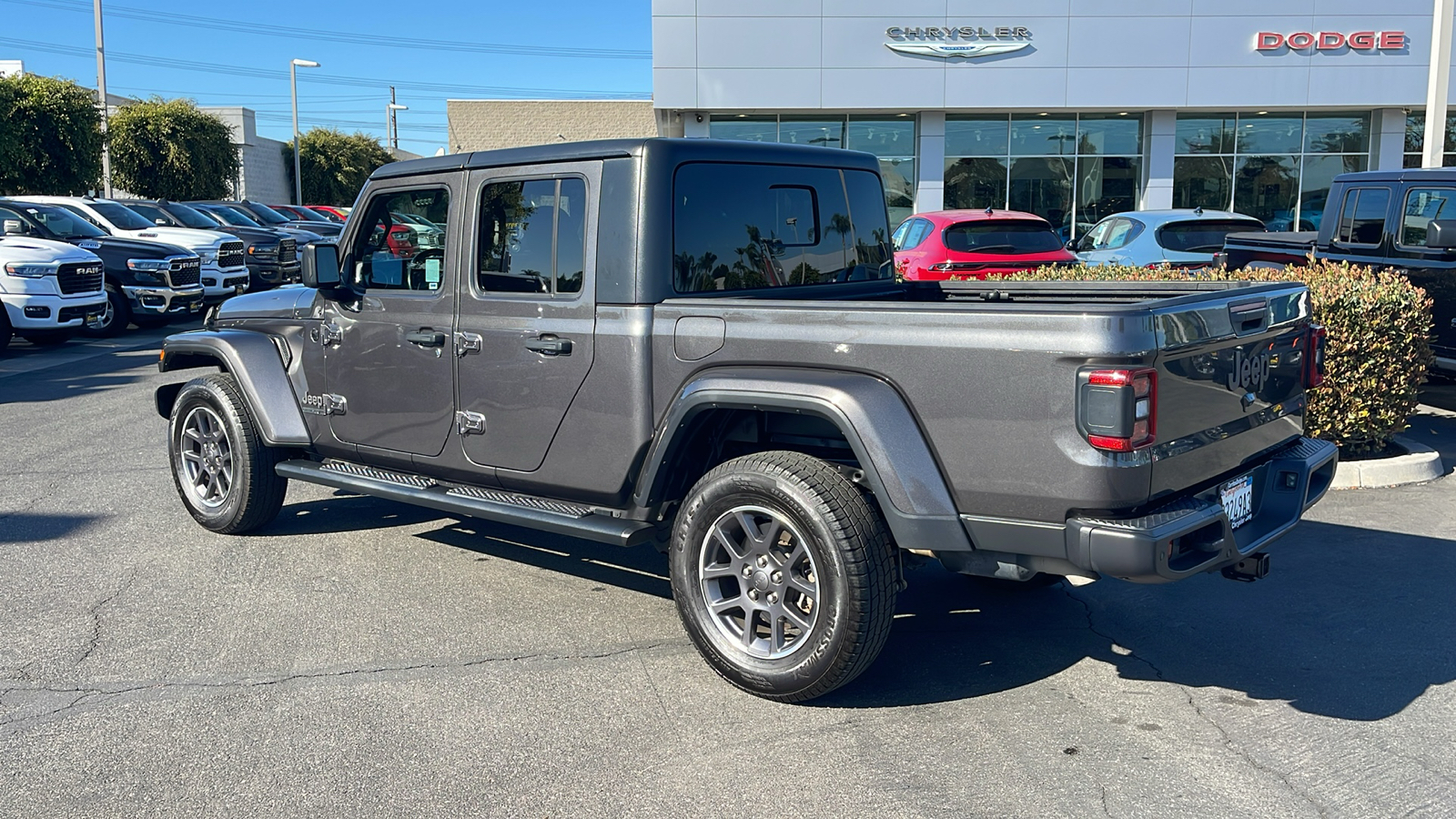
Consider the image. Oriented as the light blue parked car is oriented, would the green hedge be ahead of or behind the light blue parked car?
behind

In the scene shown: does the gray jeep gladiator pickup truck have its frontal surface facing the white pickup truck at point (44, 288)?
yes

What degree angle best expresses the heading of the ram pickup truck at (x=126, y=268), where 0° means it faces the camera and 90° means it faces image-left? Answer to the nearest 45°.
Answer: approximately 315°

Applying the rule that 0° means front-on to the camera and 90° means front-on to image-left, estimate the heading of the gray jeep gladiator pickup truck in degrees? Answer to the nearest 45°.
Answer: approximately 135°

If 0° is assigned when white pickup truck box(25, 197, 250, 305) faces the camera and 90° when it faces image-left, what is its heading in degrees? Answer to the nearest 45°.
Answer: approximately 315°

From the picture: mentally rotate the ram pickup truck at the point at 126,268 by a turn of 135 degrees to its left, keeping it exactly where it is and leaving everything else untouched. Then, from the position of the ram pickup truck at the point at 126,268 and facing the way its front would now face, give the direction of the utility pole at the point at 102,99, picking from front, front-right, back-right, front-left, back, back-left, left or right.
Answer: front

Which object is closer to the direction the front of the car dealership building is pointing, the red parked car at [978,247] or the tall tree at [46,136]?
the red parked car

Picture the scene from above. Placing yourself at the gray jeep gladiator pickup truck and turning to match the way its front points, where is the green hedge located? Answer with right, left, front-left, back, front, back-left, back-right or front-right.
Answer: right

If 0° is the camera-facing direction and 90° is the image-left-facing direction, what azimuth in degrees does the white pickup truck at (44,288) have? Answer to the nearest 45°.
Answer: approximately 315°

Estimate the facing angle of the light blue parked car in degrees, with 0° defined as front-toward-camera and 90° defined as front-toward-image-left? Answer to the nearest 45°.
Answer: approximately 135°
